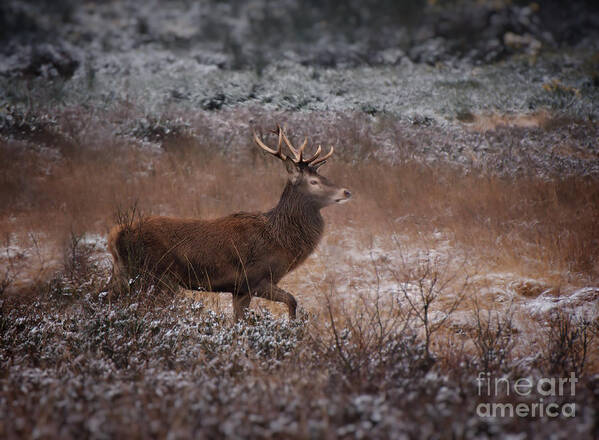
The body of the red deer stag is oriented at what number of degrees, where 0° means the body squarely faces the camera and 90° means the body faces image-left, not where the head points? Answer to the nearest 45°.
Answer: approximately 270°
